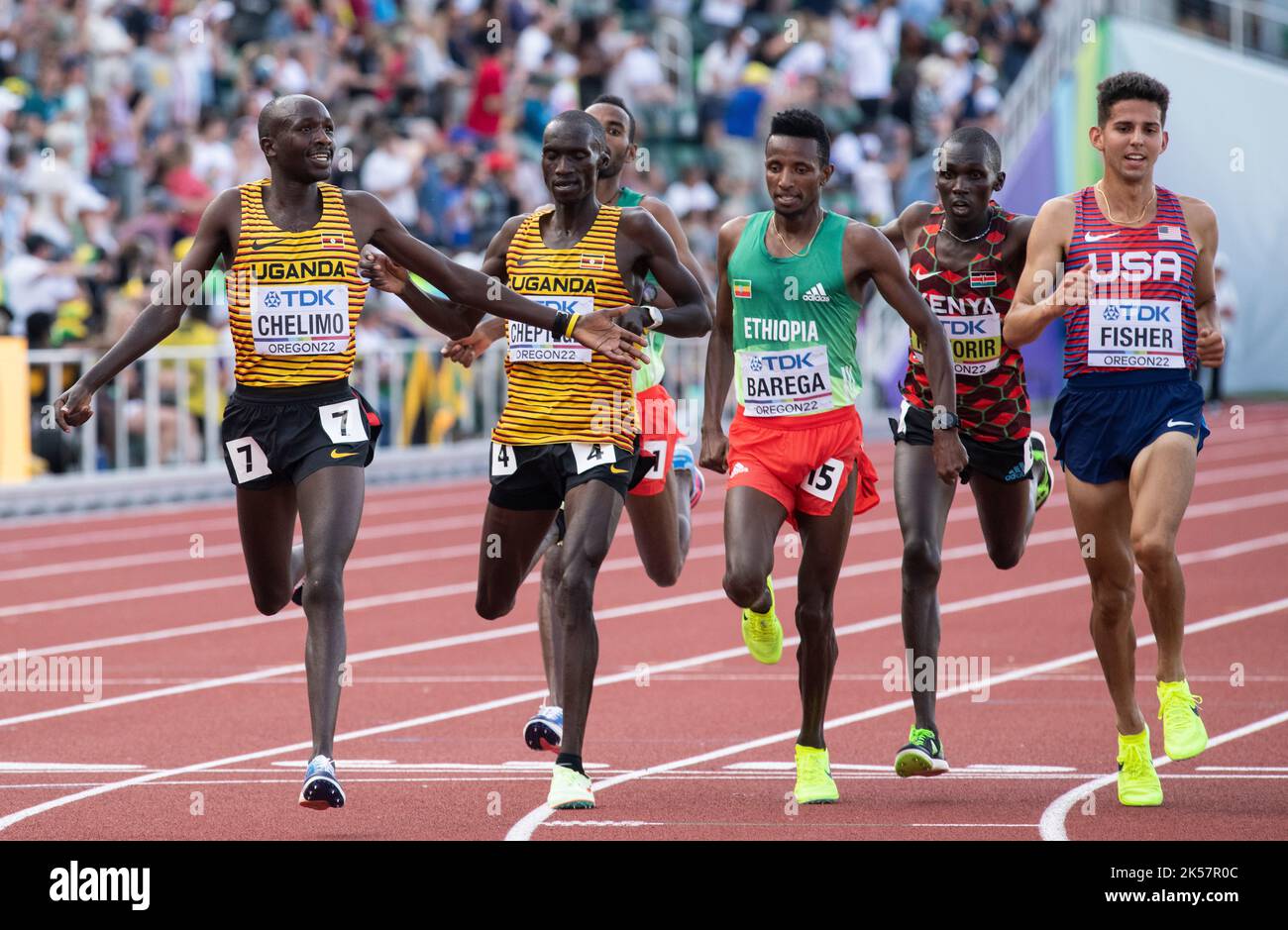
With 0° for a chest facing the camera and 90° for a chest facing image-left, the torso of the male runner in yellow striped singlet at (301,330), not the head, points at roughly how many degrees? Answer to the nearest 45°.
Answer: approximately 0°

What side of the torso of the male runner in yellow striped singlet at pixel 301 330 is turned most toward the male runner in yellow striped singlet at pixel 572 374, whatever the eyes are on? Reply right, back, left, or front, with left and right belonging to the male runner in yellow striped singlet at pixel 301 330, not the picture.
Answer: left
